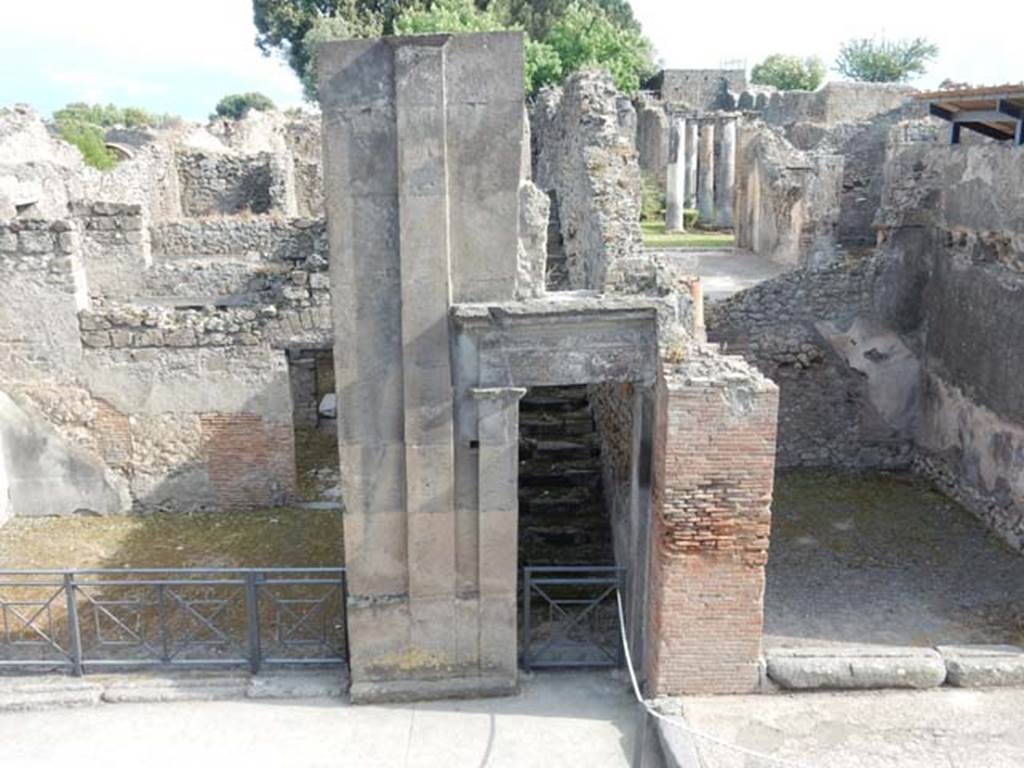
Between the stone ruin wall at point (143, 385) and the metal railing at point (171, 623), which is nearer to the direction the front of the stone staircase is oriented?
the metal railing

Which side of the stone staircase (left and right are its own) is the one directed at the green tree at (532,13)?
back

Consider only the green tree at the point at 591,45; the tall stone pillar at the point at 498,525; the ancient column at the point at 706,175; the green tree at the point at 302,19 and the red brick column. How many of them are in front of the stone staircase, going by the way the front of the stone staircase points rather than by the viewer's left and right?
2

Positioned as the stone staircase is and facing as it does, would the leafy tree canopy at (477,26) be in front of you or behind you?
behind

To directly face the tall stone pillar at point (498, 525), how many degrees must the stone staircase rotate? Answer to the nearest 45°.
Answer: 0° — it already faces it

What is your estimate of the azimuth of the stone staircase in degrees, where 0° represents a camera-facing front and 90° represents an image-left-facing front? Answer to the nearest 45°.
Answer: approximately 0°

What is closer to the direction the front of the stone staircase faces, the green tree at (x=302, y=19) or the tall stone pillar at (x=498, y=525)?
the tall stone pillar

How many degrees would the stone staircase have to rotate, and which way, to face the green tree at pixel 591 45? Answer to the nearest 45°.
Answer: approximately 180°

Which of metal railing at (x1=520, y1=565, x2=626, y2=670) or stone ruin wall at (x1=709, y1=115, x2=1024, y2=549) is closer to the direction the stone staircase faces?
the metal railing

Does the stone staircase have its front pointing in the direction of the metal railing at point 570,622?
yes

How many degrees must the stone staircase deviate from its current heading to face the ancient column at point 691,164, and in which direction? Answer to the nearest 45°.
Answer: approximately 180°

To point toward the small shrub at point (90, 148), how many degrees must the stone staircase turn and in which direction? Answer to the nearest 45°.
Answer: approximately 135° to its right

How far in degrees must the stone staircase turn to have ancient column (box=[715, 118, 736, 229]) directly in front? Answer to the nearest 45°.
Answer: approximately 180°

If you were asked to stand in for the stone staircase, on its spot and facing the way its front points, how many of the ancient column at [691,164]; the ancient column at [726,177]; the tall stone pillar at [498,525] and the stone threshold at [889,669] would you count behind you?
2

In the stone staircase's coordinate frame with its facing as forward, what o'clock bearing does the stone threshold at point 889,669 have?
The stone threshold is roughly at 11 o'clock from the stone staircase.
